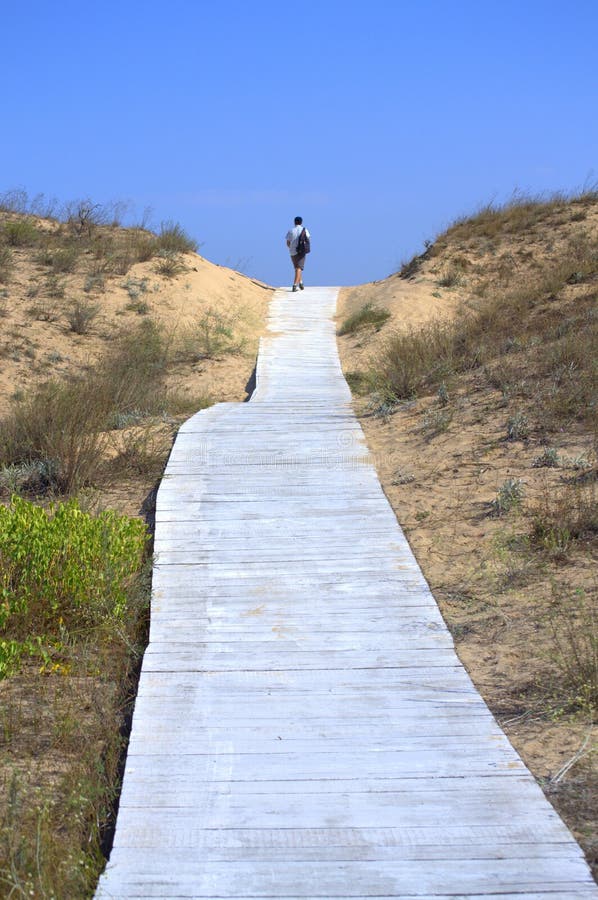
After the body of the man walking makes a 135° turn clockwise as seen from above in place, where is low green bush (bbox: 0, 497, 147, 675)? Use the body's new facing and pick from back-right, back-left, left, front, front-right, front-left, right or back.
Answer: front-right

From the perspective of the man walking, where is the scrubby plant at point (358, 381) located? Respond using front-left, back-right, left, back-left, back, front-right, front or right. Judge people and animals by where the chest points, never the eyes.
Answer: back

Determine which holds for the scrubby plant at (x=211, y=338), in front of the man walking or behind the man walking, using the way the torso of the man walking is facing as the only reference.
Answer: behind

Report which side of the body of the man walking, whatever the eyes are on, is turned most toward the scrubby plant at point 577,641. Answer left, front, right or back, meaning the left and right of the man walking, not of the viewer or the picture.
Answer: back

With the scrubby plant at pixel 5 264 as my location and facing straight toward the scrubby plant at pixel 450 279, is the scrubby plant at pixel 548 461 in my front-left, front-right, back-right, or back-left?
front-right

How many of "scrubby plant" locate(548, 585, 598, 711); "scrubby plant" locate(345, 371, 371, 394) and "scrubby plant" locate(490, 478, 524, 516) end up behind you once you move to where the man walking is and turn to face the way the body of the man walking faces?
3

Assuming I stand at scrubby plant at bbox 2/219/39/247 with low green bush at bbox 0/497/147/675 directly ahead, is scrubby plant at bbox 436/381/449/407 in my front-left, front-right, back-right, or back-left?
front-left

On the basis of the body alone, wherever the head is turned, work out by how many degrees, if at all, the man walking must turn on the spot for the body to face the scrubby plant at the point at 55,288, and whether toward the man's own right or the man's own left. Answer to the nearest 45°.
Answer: approximately 135° to the man's own left

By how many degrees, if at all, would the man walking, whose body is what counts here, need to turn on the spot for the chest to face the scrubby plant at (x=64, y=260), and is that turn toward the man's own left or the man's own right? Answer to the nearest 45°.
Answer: approximately 135° to the man's own left

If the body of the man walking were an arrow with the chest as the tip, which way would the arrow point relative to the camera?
away from the camera

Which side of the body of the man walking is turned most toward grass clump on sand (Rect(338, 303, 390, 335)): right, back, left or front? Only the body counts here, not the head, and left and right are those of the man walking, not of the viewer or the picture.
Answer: back

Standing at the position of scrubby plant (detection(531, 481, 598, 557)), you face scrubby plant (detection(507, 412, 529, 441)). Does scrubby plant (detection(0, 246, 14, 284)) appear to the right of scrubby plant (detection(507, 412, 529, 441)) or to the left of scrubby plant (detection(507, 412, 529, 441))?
left

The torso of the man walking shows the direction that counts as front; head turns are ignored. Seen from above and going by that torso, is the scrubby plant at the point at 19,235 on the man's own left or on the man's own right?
on the man's own left

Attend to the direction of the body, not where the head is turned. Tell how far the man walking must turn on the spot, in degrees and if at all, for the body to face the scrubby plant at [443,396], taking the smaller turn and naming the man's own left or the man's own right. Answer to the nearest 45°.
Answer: approximately 180°

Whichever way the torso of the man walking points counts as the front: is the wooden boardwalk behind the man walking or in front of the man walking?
behind

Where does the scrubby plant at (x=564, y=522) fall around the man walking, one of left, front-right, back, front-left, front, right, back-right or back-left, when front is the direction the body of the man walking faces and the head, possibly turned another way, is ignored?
back
